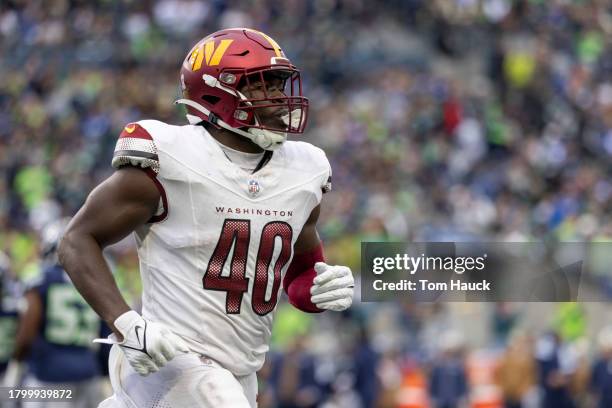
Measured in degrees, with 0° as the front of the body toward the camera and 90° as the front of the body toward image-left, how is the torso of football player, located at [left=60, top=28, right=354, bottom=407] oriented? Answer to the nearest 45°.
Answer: approximately 315°

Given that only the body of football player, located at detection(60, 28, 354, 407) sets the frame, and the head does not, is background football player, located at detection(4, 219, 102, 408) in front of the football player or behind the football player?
behind

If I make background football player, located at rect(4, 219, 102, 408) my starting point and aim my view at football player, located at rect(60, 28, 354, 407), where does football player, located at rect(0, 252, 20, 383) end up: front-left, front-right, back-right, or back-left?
back-right

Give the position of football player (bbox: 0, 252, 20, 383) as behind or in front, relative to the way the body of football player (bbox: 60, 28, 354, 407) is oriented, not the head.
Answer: behind
